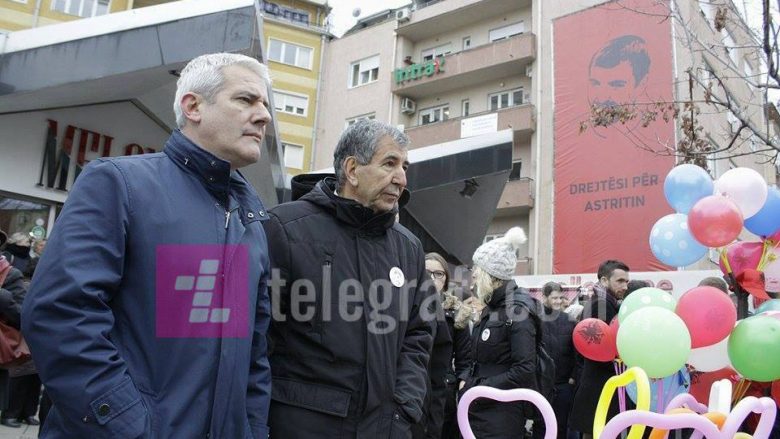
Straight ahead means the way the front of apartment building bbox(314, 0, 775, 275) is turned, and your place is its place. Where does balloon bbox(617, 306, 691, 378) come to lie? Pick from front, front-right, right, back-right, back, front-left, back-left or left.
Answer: front-left

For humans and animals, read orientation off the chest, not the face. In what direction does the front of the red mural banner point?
toward the camera

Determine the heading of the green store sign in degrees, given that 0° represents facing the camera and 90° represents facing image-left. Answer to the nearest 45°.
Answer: approximately 45°

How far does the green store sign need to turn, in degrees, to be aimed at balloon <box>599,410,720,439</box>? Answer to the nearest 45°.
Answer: approximately 45° to its left

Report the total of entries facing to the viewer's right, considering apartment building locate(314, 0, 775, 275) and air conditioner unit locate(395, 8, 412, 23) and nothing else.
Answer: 0

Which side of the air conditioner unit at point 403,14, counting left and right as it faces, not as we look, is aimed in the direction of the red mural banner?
left

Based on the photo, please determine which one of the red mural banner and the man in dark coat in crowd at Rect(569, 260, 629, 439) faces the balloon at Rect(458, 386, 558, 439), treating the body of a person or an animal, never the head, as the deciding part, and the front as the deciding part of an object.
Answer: the red mural banner

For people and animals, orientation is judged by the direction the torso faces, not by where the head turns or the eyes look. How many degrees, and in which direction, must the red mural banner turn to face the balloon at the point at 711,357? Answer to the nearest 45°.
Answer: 0° — it already faces it

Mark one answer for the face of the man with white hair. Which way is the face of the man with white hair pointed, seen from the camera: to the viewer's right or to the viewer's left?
to the viewer's right

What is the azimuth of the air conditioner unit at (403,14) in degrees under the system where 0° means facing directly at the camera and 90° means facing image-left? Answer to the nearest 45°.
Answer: approximately 45°

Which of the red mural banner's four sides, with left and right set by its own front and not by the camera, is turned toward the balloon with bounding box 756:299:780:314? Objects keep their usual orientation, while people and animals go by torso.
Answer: front
